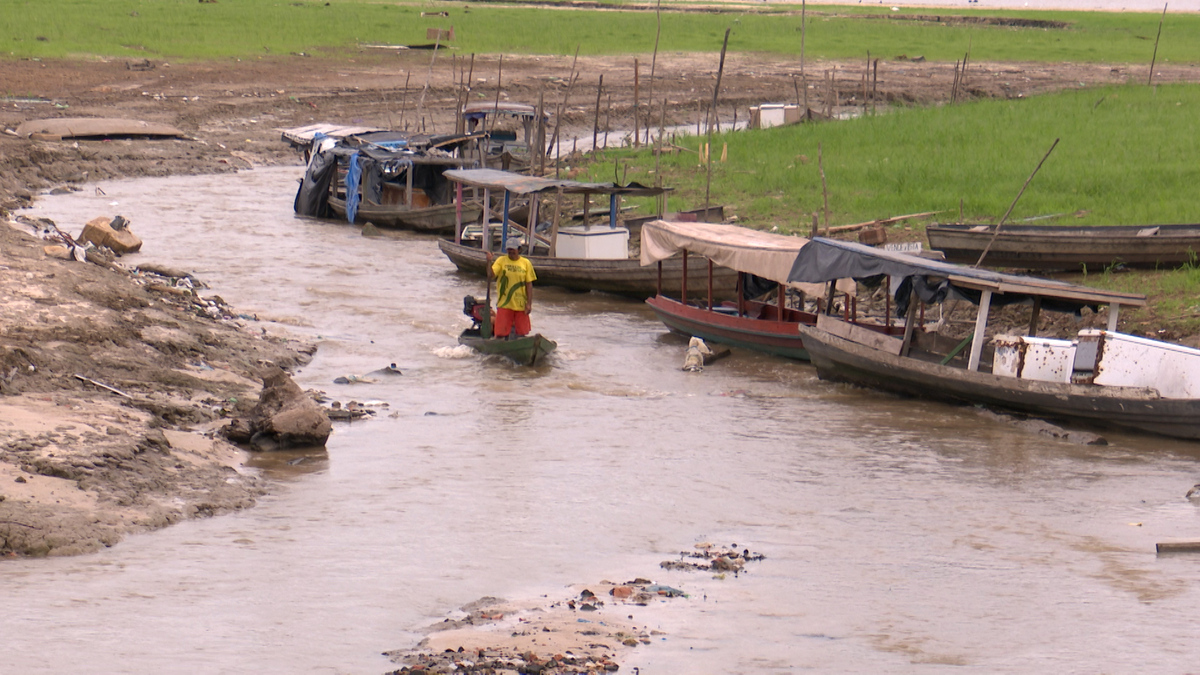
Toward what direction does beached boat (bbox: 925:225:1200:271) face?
to the viewer's left

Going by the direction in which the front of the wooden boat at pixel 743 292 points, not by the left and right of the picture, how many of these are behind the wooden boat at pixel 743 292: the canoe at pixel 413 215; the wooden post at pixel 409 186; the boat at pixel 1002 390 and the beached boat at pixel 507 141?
1

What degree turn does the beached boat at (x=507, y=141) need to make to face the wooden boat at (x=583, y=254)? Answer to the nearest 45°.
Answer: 0° — it already faces it

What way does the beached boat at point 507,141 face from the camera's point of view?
toward the camera

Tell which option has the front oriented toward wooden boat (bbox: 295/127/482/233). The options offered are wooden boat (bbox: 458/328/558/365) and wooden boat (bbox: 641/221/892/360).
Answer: wooden boat (bbox: 641/221/892/360)

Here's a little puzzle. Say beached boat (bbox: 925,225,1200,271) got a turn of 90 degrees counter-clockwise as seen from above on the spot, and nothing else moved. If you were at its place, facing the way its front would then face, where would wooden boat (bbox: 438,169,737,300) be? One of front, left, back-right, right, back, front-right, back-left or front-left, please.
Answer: right

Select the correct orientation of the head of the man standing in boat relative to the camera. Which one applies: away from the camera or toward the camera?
toward the camera

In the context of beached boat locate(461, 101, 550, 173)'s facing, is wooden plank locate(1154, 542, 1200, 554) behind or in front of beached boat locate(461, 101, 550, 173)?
in front

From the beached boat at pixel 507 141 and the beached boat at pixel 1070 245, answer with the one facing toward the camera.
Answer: the beached boat at pixel 507 141

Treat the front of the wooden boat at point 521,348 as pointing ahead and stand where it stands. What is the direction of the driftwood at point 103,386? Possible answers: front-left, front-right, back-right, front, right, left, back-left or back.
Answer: right

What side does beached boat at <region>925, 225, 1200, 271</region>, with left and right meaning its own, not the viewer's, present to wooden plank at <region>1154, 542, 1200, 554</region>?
left

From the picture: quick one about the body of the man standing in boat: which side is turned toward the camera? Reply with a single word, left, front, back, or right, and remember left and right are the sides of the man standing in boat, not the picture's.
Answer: front

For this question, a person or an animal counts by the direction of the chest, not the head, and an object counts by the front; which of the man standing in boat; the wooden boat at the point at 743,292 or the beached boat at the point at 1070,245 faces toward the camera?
the man standing in boat
